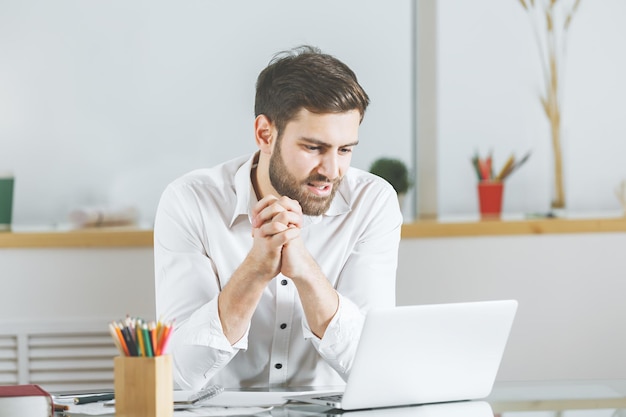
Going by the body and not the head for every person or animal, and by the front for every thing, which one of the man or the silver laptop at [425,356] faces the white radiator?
the silver laptop

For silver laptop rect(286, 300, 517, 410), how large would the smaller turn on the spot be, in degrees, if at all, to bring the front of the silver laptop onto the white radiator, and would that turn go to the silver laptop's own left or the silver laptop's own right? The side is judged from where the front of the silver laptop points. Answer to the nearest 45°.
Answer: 0° — it already faces it

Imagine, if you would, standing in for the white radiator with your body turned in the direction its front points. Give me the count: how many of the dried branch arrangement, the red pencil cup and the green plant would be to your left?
3

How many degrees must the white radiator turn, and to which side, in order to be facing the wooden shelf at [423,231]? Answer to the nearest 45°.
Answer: approximately 90° to its left

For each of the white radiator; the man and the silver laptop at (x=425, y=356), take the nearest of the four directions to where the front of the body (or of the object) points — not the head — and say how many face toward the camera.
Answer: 2

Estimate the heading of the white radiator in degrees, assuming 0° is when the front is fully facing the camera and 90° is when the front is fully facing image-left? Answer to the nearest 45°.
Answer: approximately 0°

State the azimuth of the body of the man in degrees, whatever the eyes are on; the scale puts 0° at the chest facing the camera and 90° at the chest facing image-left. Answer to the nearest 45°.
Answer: approximately 0°

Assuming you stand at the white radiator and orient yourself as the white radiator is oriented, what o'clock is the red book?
The red book is roughly at 12 o'clock from the white radiator.
